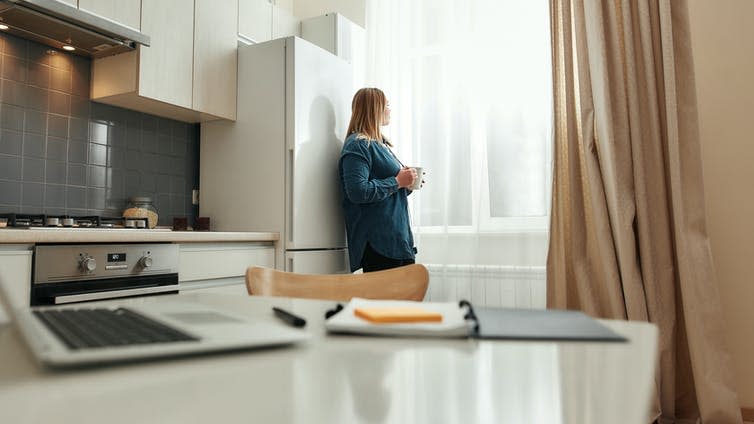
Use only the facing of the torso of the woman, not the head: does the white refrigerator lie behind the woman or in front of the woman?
behind

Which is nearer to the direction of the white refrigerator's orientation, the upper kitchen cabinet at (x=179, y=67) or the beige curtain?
the beige curtain

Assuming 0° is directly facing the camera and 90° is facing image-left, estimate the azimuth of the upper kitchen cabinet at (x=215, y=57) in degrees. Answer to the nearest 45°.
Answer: approximately 315°

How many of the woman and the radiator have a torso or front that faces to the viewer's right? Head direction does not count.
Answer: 1

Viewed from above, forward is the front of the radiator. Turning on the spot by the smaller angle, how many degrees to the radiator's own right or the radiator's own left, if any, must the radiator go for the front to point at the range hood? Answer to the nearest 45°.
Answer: approximately 45° to the radiator's own right

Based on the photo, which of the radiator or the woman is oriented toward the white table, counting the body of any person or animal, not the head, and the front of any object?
the radiator

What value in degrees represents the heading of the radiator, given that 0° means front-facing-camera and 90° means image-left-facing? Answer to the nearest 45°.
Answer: approximately 0°

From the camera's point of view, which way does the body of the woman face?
to the viewer's right
